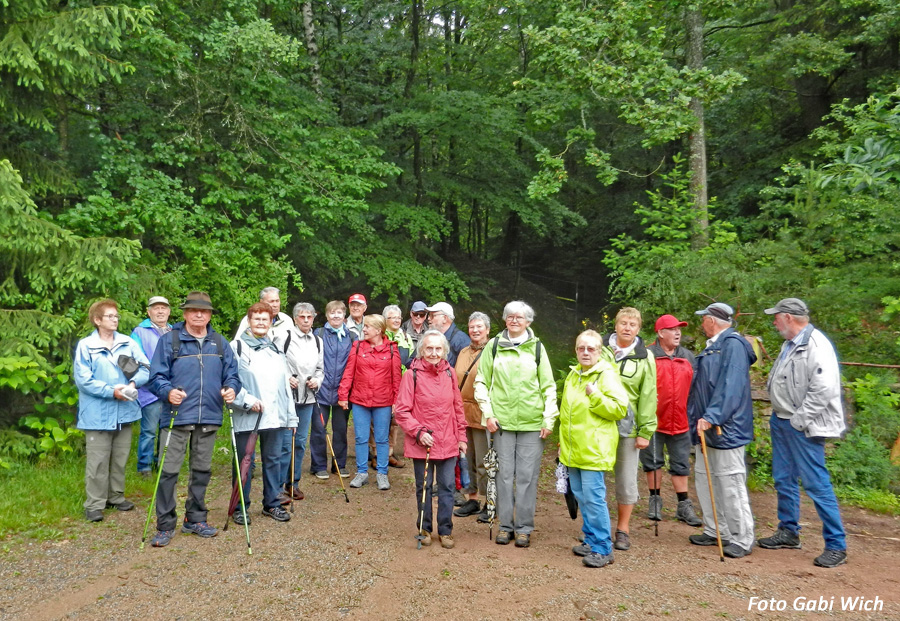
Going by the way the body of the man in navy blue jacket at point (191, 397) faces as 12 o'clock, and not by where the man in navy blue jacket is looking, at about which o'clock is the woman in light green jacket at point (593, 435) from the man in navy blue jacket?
The woman in light green jacket is roughly at 10 o'clock from the man in navy blue jacket.

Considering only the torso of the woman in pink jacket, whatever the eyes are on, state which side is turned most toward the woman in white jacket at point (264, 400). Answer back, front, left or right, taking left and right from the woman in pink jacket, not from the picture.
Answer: right

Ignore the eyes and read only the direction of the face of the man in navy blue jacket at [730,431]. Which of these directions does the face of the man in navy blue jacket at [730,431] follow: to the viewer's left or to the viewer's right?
to the viewer's left

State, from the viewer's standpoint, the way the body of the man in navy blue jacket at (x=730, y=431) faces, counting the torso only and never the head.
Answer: to the viewer's left

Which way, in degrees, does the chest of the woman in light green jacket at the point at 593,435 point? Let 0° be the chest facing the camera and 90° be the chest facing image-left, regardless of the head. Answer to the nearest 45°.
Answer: approximately 45°

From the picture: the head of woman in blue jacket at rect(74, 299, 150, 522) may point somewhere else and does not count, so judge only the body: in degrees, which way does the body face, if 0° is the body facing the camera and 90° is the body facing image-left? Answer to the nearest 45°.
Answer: approximately 315°

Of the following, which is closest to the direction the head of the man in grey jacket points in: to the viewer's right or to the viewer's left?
to the viewer's left

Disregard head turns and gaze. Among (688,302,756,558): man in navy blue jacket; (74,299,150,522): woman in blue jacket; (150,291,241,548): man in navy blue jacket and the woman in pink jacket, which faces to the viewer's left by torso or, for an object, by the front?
(688,302,756,558): man in navy blue jacket

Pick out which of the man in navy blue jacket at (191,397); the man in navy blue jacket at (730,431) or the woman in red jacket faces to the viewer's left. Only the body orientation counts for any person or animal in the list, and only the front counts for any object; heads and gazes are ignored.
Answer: the man in navy blue jacket at (730,431)

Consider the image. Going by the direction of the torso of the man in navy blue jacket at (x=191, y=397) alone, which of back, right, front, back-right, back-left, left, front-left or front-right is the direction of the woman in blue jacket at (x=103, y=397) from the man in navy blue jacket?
back-right

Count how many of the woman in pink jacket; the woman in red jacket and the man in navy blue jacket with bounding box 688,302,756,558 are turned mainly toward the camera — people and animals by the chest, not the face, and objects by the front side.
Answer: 2
